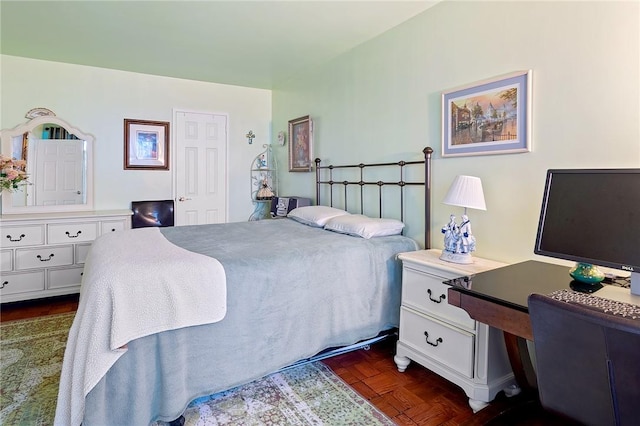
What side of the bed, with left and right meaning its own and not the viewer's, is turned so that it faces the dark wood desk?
left

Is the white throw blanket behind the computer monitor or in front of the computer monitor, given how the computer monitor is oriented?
in front

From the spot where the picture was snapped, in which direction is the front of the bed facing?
facing the viewer and to the left of the viewer

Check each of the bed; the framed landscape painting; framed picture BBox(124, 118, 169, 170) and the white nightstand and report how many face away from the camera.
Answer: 0

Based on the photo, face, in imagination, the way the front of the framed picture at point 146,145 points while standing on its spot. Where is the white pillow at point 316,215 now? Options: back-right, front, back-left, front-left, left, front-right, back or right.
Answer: front-left

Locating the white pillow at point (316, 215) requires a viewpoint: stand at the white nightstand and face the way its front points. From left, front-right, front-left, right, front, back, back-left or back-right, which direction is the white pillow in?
right

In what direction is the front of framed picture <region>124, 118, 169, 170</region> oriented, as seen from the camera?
facing the viewer

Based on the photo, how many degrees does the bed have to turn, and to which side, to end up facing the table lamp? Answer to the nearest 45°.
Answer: approximately 135° to its left

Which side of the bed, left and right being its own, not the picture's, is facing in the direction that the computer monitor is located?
left

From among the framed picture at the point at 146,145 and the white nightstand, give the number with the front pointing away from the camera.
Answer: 0

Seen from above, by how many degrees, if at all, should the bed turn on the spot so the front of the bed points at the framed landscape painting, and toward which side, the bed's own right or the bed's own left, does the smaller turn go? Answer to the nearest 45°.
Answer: approximately 135° to the bed's own left

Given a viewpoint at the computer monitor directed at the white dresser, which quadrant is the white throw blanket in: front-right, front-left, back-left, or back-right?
front-left

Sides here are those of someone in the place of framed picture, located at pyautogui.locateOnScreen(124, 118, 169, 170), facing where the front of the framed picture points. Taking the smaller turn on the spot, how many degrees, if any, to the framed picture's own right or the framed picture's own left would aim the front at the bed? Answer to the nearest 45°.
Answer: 0° — it already faces it

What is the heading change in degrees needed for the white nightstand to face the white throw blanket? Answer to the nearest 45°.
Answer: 0° — it already faces it
